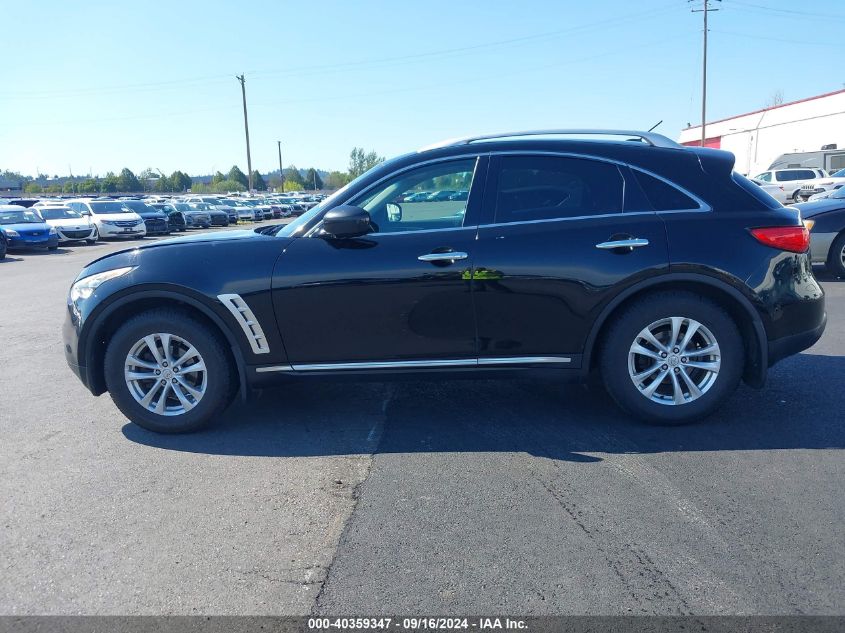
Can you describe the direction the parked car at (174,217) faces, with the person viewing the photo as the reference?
facing the viewer and to the right of the viewer

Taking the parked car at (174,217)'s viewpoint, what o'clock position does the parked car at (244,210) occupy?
the parked car at (244,210) is roughly at 8 o'clock from the parked car at (174,217).

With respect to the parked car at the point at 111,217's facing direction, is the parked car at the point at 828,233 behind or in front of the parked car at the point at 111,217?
in front

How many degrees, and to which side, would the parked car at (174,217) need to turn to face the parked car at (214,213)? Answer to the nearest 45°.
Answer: approximately 90° to its left

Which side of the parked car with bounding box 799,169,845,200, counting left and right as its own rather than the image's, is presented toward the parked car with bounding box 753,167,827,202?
right

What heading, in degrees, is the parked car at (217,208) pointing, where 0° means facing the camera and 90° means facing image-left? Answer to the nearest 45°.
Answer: approximately 315°

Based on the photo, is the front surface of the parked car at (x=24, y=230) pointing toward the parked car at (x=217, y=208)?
no

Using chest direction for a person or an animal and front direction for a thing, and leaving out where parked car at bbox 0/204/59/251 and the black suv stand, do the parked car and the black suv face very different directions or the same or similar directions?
very different directions

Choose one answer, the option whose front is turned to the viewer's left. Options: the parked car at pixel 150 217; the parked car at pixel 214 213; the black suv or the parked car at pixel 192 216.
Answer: the black suv

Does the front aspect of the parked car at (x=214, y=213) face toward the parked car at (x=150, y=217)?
no

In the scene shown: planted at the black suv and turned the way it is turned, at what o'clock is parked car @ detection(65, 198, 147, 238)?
The parked car is roughly at 2 o'clock from the black suv.

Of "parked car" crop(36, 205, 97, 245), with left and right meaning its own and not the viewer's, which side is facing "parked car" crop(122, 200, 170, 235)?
left

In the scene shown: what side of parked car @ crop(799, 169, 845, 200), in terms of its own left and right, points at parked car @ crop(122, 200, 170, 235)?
front

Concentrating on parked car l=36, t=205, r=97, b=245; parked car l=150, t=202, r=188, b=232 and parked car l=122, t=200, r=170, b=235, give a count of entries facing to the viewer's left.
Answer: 0
